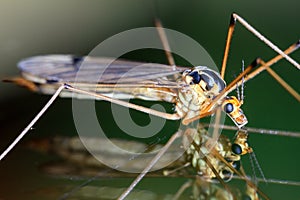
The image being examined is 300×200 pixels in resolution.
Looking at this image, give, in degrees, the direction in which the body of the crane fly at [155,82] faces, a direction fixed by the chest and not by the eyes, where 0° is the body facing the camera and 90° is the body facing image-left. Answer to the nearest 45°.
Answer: approximately 270°
